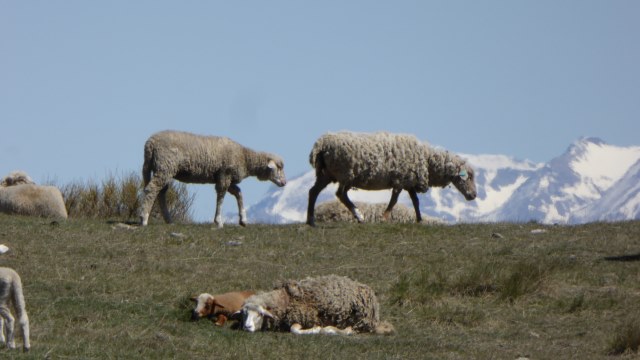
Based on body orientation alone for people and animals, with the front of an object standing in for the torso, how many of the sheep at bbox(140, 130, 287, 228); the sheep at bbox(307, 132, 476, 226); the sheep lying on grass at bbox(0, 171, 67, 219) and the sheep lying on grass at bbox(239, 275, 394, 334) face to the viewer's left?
2

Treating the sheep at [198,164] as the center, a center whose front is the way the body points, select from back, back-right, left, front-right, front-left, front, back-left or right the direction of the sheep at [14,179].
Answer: back-left

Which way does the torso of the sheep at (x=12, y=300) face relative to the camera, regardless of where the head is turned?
to the viewer's left

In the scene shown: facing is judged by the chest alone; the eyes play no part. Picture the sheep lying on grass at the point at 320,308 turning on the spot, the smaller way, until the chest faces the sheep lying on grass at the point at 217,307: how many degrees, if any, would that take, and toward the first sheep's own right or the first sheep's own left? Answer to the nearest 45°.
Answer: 0° — it already faces it

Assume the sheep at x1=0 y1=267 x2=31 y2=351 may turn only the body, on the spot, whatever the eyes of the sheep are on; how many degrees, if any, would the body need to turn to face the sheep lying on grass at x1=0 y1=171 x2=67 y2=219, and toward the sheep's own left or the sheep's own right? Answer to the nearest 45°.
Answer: approximately 90° to the sheep's own right

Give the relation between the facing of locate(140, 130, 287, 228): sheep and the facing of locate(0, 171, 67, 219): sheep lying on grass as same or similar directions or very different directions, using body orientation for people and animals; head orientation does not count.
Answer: very different directions

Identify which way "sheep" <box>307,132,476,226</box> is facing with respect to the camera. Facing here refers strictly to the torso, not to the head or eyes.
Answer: to the viewer's right

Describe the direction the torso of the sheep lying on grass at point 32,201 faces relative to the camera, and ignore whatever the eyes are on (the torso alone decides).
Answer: to the viewer's left

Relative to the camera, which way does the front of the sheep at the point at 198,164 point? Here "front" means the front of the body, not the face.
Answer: to the viewer's right

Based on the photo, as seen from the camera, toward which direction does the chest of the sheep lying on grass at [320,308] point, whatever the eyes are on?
to the viewer's left

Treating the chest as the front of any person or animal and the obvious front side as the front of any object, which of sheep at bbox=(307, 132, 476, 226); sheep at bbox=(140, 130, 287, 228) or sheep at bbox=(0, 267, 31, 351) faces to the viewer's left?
sheep at bbox=(0, 267, 31, 351)
